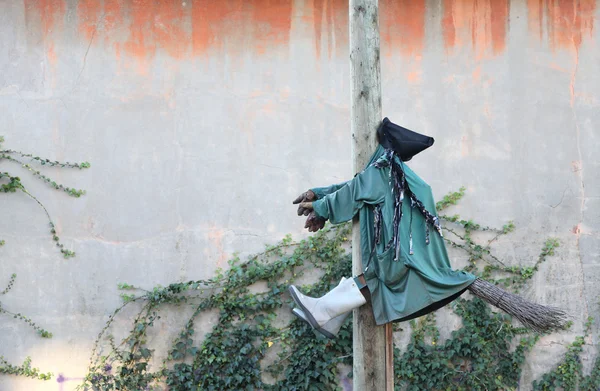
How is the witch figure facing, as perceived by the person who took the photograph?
facing to the left of the viewer

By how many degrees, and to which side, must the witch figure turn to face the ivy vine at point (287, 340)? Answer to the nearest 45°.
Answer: approximately 45° to its right

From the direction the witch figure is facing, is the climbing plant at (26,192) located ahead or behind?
ahead

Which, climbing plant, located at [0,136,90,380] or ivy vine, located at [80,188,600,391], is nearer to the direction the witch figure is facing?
the climbing plant
